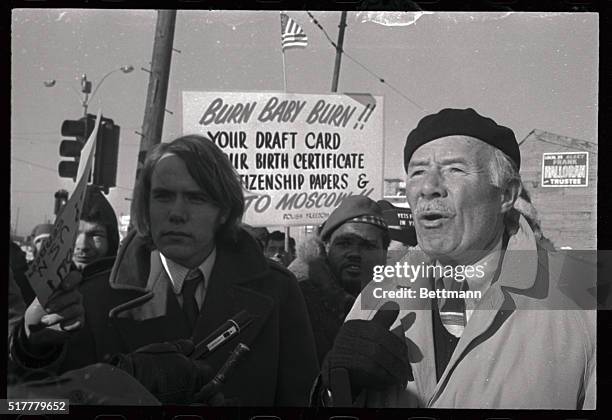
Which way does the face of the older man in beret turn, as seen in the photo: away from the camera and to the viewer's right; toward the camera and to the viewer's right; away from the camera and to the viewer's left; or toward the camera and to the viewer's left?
toward the camera and to the viewer's left

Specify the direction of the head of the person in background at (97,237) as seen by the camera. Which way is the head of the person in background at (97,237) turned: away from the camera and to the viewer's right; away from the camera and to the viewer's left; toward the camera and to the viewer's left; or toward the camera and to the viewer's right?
toward the camera and to the viewer's left

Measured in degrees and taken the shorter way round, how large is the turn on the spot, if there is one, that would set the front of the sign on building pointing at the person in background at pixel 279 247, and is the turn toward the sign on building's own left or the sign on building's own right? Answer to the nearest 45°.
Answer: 0° — it already faces them

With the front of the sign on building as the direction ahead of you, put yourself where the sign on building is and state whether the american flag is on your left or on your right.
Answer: on your right

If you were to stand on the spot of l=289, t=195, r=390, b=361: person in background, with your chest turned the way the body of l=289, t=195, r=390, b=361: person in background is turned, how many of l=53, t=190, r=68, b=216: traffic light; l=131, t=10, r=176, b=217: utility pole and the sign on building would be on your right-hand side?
2

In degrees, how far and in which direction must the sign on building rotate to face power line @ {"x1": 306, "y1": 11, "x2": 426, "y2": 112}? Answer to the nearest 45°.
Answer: approximately 90° to its right
